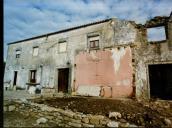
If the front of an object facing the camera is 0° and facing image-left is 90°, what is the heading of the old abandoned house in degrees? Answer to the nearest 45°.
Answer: approximately 45°
